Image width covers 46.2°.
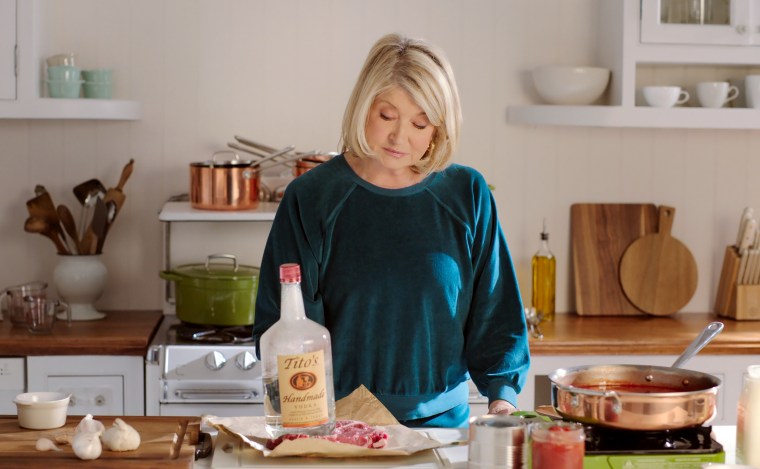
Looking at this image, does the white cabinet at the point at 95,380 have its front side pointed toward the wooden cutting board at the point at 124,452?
yes

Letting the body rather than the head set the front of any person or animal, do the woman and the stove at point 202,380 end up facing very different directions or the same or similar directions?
same or similar directions

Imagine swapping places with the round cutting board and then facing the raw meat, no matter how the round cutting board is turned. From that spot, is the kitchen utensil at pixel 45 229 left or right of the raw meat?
right

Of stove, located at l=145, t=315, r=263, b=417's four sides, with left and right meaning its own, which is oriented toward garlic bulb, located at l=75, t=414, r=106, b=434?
front

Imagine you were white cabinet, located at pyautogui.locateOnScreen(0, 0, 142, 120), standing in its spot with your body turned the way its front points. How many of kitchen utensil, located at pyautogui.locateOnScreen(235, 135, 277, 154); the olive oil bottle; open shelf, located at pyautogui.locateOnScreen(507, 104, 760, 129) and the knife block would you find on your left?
4

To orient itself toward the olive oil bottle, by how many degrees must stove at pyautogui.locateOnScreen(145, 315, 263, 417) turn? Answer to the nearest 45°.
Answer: approximately 90° to its left

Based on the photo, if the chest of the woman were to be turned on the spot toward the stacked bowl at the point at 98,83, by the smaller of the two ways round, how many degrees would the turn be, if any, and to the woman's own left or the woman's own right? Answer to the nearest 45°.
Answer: approximately 135° to the woman's own right

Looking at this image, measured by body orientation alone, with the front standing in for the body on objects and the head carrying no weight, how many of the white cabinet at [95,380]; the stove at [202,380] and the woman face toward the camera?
3

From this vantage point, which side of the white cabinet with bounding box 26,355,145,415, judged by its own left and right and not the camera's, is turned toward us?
front

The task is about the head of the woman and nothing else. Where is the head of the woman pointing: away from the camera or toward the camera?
toward the camera

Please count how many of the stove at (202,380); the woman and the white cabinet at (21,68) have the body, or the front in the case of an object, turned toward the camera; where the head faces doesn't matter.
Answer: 3

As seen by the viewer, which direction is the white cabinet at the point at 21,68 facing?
toward the camera

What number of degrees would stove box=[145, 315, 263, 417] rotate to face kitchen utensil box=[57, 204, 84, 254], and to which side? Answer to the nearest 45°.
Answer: approximately 135° to its right

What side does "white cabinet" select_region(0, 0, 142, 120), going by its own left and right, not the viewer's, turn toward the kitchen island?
front

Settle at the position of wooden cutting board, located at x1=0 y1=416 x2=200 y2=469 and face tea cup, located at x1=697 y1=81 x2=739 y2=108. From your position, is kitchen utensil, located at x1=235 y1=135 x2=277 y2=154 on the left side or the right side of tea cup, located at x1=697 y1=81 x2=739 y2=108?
left

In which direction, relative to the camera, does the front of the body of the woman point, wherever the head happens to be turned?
toward the camera
